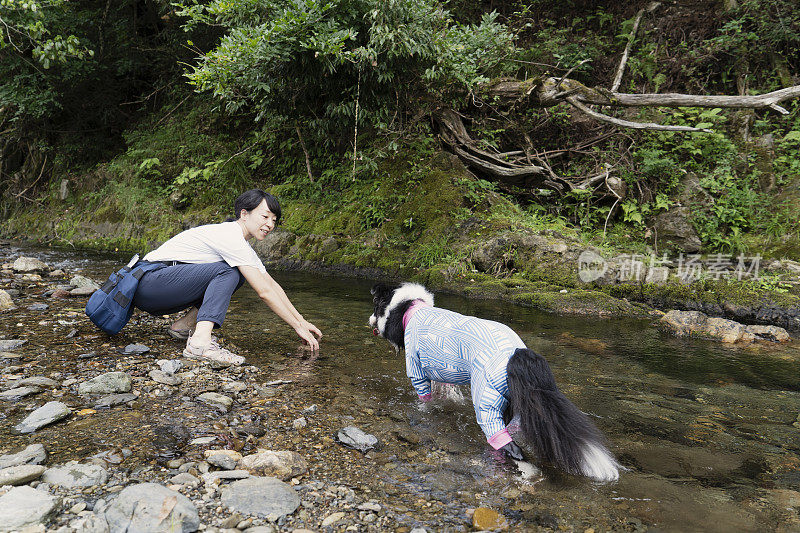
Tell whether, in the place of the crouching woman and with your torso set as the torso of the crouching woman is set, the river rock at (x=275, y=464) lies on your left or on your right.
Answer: on your right

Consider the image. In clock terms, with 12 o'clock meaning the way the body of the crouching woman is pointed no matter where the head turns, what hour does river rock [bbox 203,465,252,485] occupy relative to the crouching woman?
The river rock is roughly at 3 o'clock from the crouching woman.

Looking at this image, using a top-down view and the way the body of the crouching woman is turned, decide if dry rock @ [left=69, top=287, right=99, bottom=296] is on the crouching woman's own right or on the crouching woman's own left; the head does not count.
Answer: on the crouching woman's own left

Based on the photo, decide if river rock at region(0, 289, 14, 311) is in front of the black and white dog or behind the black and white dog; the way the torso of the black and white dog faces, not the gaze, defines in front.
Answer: in front

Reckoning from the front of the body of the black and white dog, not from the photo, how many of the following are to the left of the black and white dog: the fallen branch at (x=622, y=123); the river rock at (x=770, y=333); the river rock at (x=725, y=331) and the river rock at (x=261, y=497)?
1

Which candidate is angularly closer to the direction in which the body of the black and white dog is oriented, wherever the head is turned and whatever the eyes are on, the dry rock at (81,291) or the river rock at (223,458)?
the dry rock

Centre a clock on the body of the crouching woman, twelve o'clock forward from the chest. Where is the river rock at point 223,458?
The river rock is roughly at 3 o'clock from the crouching woman.

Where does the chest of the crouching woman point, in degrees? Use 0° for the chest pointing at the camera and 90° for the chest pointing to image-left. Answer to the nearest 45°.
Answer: approximately 270°

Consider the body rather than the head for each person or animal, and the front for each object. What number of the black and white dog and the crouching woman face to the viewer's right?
1

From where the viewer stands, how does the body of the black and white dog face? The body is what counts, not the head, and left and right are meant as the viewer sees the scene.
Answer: facing away from the viewer and to the left of the viewer
